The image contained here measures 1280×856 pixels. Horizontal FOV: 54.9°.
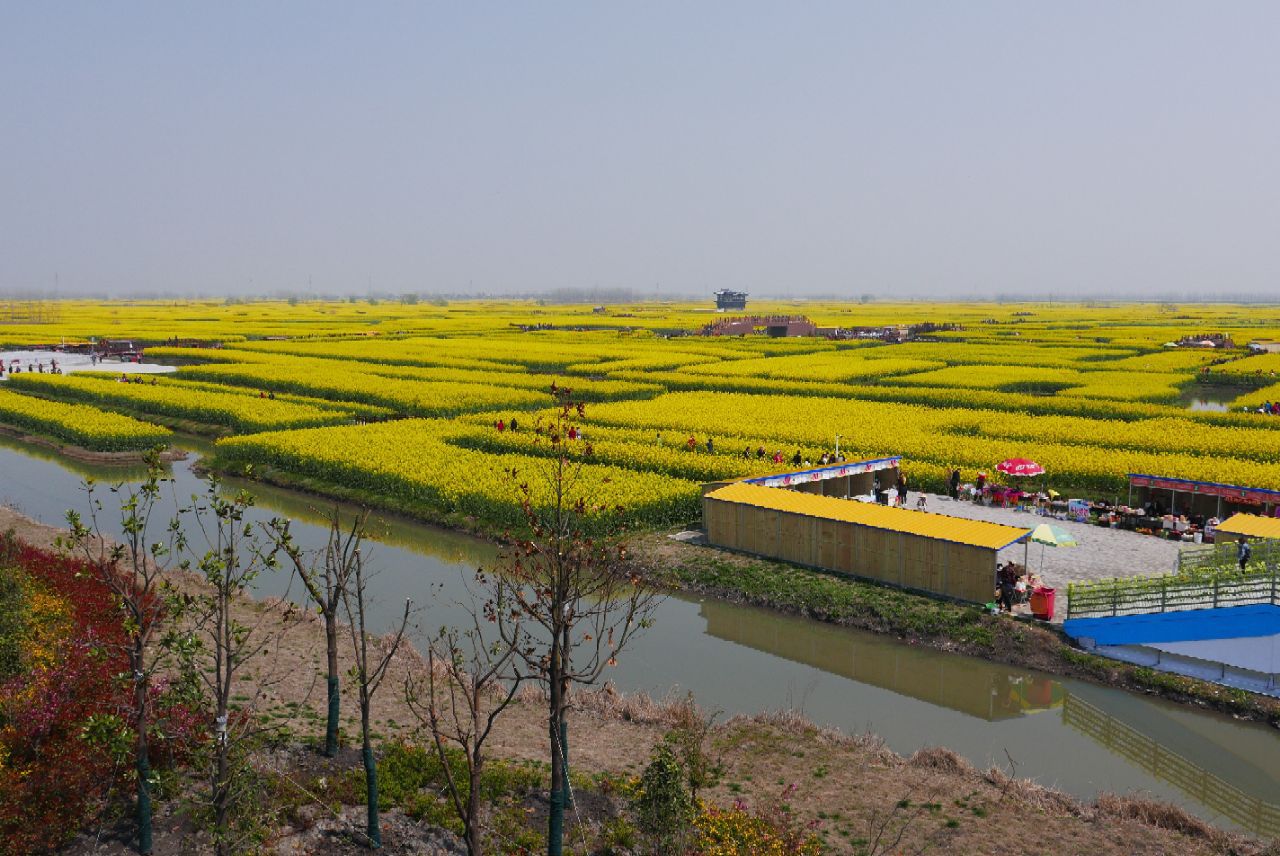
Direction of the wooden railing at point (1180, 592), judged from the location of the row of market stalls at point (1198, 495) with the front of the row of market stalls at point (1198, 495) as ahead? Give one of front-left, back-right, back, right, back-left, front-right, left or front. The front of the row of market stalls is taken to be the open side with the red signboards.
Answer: front-left

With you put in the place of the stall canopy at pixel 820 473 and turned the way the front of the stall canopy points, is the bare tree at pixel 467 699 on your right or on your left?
on your right

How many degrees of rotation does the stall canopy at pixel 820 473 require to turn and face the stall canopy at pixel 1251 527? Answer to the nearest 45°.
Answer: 0° — it already faces it

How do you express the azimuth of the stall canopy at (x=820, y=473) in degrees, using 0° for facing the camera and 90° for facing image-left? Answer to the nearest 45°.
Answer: approximately 315°

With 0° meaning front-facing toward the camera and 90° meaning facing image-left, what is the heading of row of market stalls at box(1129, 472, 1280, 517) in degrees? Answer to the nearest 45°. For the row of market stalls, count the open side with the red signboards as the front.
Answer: approximately 45°

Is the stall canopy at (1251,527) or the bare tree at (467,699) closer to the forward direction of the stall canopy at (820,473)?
the stall canopy
